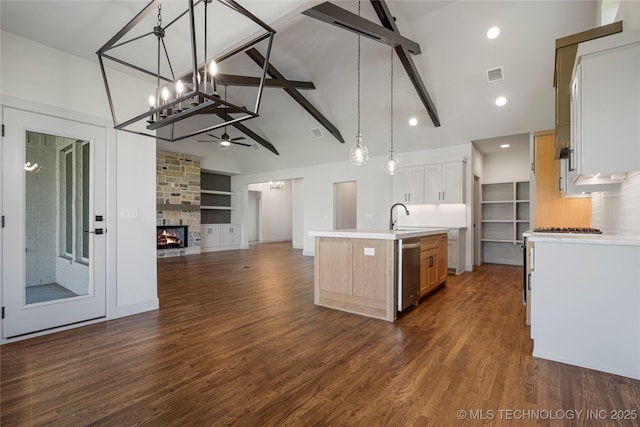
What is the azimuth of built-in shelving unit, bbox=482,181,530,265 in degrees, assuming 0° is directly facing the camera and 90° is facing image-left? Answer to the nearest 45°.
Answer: approximately 0°

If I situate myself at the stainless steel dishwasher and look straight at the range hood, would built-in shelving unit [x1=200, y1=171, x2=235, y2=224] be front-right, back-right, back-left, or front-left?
back-left

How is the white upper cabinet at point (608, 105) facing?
to the viewer's left

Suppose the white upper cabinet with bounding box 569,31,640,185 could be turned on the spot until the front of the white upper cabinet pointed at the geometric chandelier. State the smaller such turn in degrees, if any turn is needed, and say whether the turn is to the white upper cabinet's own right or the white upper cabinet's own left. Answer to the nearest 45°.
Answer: approximately 45° to the white upper cabinet's own left

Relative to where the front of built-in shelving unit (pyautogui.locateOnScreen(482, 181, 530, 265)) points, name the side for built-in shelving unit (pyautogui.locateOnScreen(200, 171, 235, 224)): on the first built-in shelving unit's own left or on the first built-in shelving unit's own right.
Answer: on the first built-in shelving unit's own right

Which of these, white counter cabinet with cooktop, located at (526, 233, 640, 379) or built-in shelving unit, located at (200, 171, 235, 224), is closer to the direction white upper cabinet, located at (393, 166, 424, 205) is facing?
the white counter cabinet with cooktop

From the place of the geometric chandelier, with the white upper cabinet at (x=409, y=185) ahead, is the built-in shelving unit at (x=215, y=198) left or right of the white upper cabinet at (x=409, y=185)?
left

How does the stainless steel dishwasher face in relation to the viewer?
to the viewer's right
